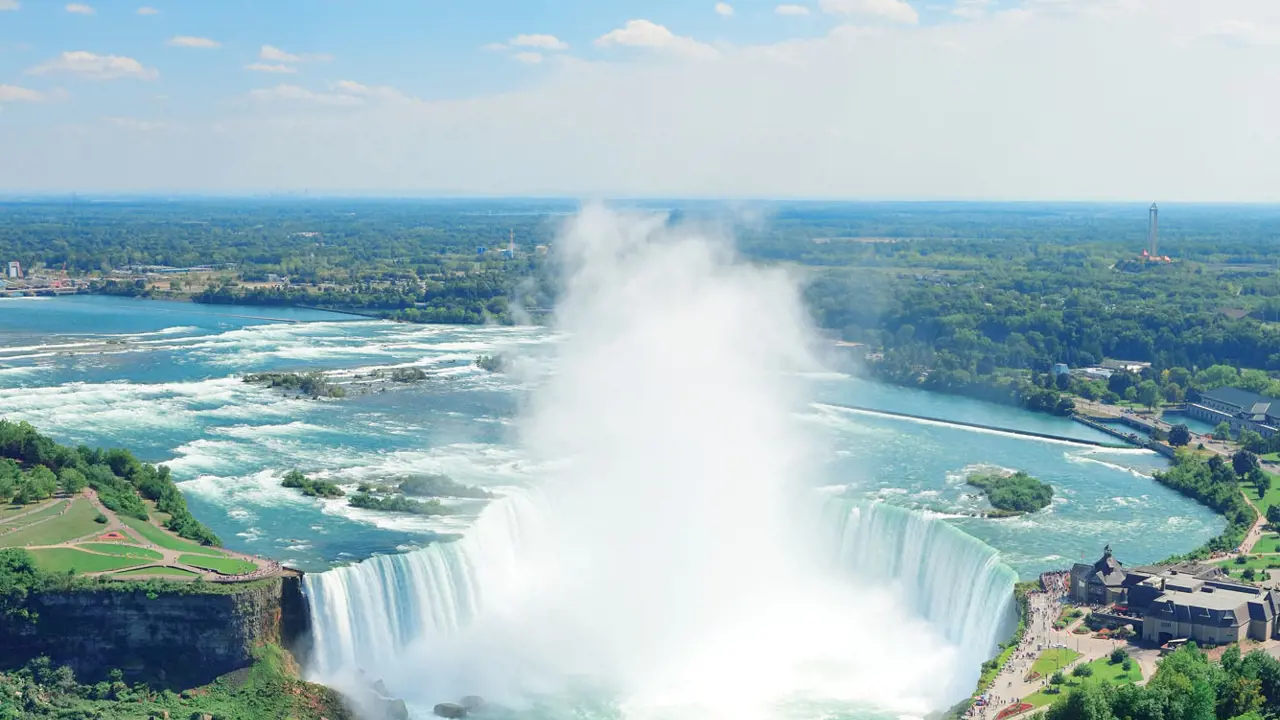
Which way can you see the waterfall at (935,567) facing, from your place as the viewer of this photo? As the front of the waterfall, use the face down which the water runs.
facing the viewer and to the left of the viewer

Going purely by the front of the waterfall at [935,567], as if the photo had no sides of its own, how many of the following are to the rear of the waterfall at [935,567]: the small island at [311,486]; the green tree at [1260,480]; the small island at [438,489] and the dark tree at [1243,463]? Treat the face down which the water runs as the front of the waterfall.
2

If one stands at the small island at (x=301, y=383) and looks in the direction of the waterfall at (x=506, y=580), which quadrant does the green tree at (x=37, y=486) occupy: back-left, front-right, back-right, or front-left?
front-right

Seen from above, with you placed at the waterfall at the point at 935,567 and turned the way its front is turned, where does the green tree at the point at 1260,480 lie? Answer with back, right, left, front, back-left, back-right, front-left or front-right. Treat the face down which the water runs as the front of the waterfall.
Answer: back

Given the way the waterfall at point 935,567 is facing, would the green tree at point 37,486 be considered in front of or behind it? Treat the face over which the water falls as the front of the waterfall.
in front

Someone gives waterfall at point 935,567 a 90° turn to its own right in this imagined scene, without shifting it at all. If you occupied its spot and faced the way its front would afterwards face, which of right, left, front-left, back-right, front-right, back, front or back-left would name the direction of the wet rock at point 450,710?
left

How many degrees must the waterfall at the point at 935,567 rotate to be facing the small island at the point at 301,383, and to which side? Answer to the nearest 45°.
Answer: approximately 90° to its right

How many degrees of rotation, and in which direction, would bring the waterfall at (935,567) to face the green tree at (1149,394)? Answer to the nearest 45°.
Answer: approximately 135° to its right

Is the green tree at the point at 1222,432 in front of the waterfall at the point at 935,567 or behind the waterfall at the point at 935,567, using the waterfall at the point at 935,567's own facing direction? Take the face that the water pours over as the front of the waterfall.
behind

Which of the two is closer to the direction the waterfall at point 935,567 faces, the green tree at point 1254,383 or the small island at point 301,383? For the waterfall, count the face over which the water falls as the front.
the small island

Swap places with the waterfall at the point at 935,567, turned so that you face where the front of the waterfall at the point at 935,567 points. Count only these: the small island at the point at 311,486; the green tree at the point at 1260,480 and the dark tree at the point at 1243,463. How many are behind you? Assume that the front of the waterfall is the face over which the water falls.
2

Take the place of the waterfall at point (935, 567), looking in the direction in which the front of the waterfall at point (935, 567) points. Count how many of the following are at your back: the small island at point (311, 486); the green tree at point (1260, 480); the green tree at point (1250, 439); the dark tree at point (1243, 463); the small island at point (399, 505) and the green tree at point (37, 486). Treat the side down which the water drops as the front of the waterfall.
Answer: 3

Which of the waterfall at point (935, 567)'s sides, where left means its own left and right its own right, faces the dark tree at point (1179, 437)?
back

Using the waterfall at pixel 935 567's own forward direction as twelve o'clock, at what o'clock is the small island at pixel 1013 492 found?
The small island is roughly at 5 o'clock from the waterfall.
